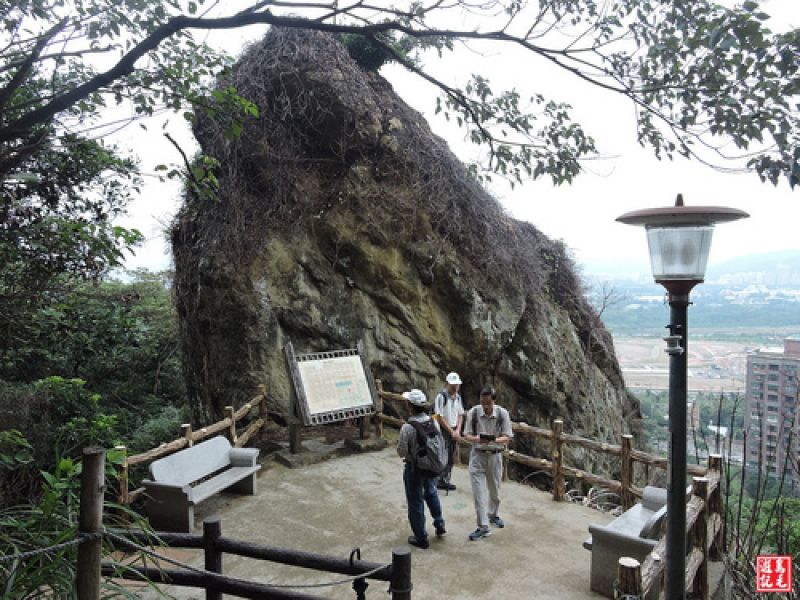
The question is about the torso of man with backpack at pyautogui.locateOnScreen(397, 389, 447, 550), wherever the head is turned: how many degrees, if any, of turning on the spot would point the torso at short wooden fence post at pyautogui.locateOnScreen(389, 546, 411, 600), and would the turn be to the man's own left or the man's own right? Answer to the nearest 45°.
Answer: approximately 135° to the man's own left

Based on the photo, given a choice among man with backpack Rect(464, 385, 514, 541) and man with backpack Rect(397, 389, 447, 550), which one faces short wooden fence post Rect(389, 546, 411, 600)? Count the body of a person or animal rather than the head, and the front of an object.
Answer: man with backpack Rect(464, 385, 514, 541)

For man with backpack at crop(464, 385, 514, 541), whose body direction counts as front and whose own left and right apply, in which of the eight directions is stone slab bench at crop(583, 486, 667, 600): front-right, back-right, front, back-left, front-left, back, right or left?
front-left

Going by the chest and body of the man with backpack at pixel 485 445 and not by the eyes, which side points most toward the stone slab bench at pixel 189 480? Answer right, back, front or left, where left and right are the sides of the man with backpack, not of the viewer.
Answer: right

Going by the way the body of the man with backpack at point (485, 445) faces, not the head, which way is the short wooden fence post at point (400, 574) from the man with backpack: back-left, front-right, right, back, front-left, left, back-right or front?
front

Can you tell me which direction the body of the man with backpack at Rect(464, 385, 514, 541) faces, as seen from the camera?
toward the camera

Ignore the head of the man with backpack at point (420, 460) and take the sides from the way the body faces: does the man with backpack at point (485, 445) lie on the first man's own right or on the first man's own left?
on the first man's own right

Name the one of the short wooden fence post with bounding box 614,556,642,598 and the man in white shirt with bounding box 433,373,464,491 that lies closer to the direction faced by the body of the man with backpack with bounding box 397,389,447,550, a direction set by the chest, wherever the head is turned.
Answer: the man in white shirt

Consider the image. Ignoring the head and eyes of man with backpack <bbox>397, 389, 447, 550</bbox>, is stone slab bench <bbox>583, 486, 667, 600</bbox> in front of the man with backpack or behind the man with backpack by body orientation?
behind

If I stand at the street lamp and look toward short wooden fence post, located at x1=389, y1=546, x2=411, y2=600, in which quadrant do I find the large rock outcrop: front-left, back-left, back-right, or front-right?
front-right

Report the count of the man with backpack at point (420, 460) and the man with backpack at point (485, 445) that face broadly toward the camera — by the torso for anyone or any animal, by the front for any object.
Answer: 1

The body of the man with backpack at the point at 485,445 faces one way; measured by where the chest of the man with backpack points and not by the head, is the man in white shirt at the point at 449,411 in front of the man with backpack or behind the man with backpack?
behind
